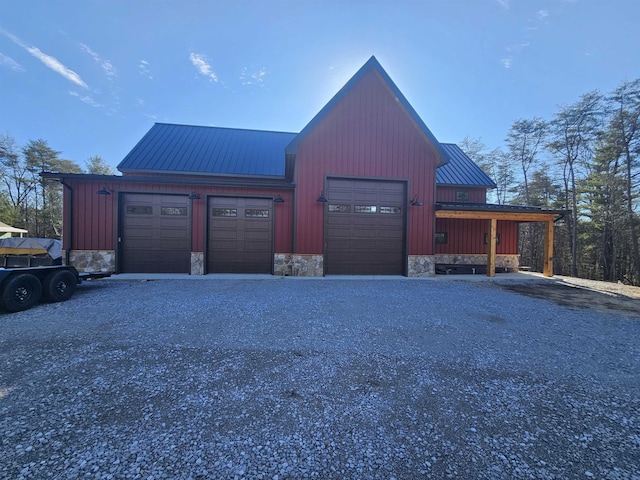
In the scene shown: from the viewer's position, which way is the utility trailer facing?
facing away from the viewer and to the right of the viewer

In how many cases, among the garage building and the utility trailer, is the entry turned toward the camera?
1

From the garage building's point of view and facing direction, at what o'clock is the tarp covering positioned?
The tarp covering is roughly at 3 o'clock from the garage building.

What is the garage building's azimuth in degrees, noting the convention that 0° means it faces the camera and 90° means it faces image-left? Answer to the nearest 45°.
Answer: approximately 0°

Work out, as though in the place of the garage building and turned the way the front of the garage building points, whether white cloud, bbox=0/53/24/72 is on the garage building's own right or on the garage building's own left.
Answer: on the garage building's own right

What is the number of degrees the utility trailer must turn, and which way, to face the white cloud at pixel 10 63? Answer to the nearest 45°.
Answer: approximately 45° to its left

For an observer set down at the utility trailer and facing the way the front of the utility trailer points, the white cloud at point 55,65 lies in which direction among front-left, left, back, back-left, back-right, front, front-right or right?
front-left
